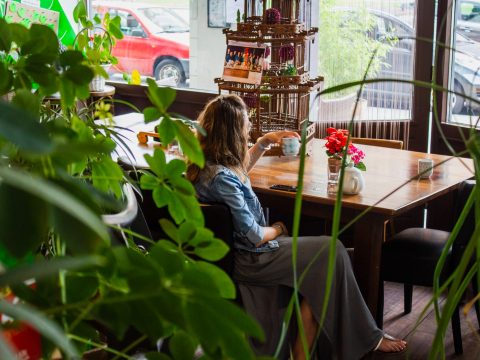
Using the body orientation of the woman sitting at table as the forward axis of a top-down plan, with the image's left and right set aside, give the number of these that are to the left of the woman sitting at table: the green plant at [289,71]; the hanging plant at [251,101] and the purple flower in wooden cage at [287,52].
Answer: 3

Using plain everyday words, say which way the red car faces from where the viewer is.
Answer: facing the viewer and to the right of the viewer

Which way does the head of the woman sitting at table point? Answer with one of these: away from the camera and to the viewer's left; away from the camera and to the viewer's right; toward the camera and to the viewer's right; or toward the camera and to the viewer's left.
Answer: away from the camera and to the viewer's right
